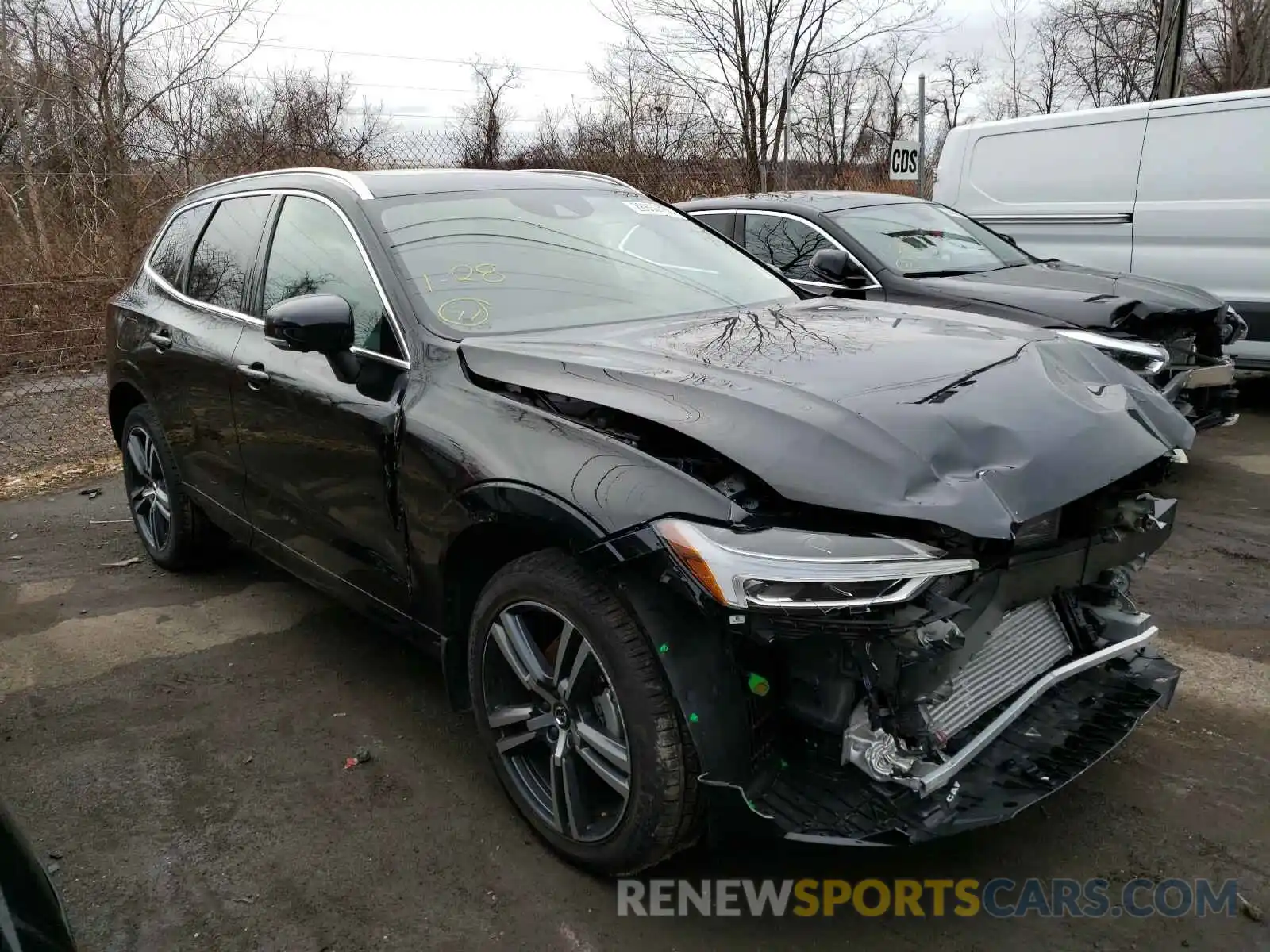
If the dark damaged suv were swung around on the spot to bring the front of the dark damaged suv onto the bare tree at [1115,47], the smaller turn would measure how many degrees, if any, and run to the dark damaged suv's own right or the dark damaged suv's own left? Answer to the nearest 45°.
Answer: approximately 90° to the dark damaged suv's own left

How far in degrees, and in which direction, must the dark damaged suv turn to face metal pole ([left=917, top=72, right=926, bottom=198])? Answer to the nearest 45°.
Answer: approximately 135° to its left

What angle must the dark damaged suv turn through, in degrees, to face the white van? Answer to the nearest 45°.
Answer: approximately 90° to its left
